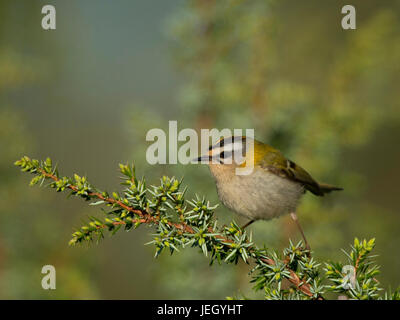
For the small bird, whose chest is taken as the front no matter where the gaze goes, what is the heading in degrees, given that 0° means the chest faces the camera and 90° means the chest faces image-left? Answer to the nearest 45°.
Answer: approximately 90°
